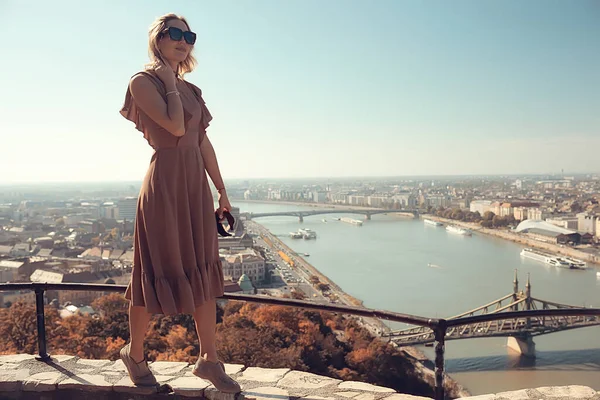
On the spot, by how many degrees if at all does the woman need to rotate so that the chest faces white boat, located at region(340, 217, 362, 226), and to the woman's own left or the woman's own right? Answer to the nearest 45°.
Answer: approximately 135° to the woman's own left

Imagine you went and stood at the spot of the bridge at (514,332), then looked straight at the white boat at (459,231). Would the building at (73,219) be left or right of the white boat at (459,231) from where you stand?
left

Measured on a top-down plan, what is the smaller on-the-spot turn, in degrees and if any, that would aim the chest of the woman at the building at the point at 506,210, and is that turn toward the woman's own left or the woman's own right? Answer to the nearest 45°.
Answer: approximately 90° to the woman's own left

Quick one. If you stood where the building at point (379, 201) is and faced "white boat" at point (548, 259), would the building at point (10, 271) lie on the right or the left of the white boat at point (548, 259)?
right

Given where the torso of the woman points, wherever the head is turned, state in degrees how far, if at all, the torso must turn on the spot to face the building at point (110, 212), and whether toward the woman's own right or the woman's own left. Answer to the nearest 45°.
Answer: approximately 135° to the woman's own left

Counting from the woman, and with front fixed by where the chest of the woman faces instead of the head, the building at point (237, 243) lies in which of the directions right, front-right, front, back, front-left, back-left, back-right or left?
back-left

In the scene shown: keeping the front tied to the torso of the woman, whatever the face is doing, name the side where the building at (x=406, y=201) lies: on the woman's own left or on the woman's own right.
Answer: on the woman's own left

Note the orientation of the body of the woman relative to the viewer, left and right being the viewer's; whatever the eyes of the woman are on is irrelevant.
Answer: facing the viewer and to the right of the viewer

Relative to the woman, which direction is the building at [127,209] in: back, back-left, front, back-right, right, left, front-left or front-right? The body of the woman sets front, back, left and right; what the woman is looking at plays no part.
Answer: back-left

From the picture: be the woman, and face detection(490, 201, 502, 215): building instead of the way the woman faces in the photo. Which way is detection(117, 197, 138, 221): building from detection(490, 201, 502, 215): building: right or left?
left

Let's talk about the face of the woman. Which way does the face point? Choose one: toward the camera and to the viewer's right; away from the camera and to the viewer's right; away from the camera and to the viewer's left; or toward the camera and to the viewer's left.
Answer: toward the camera and to the viewer's right
